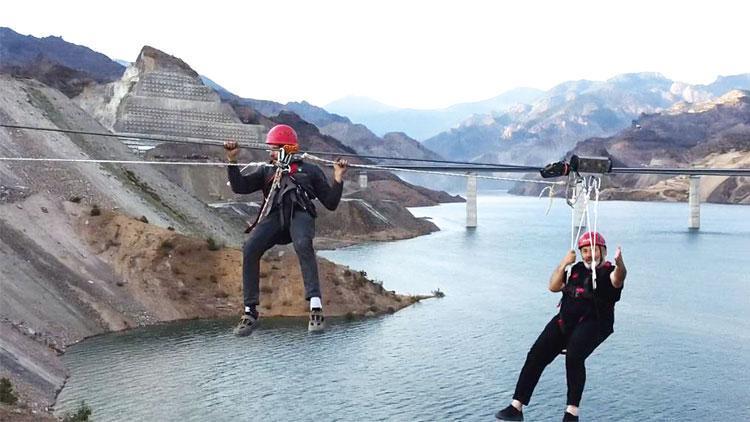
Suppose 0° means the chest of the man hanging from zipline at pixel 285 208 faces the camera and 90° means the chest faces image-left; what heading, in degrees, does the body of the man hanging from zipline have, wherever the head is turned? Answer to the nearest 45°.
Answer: approximately 0°
